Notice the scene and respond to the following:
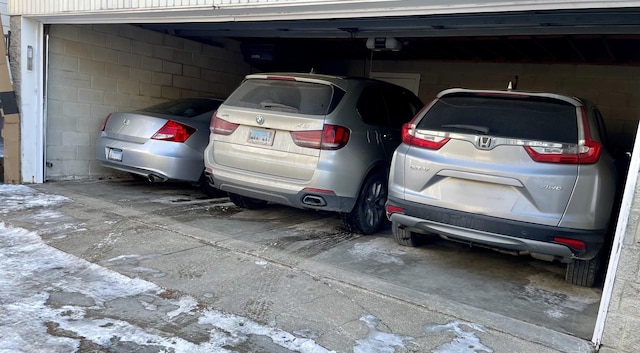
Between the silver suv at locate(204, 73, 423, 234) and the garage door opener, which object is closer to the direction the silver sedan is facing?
the garage door opener

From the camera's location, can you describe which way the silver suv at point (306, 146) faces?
facing away from the viewer and to the right of the viewer

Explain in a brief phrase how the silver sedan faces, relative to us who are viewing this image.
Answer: facing away from the viewer and to the right of the viewer

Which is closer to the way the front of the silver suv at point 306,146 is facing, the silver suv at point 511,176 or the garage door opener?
the garage door opener

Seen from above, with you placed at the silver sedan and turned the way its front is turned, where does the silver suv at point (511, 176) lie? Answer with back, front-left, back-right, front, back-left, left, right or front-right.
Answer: right

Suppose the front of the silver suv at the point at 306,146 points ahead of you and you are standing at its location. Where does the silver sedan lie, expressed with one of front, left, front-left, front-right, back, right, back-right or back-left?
left

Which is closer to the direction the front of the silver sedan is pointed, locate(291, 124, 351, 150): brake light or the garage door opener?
the garage door opener

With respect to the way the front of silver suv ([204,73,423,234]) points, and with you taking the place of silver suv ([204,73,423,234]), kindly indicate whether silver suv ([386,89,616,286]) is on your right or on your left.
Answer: on your right

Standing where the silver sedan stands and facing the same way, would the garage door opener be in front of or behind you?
in front

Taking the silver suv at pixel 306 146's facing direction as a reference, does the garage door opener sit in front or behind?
in front

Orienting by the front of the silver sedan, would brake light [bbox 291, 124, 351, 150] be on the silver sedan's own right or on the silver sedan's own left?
on the silver sedan's own right

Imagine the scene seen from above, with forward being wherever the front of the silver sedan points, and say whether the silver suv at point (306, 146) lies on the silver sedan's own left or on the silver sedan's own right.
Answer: on the silver sedan's own right
